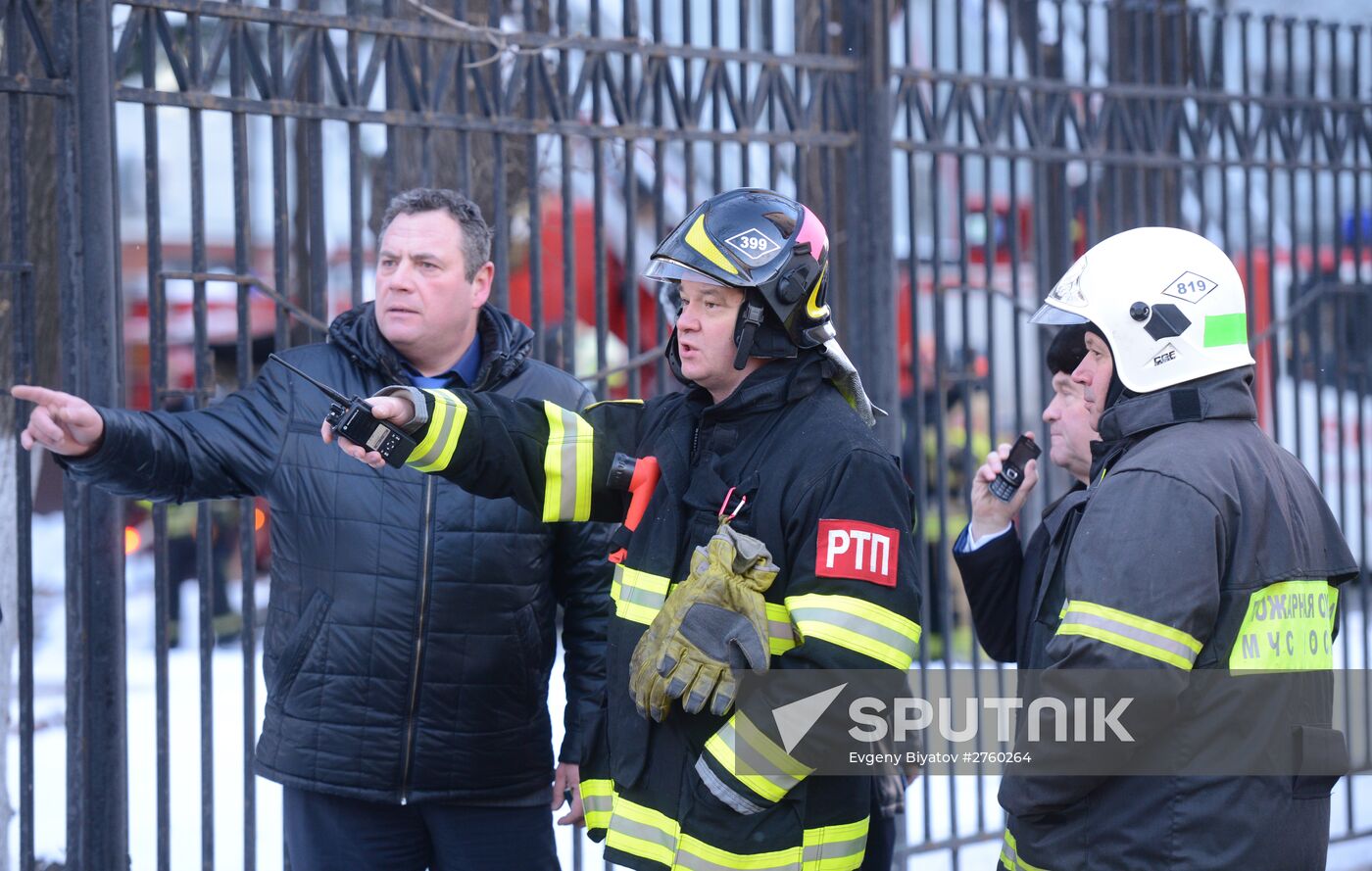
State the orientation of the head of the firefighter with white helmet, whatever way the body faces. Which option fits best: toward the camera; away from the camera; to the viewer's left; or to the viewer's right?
to the viewer's left

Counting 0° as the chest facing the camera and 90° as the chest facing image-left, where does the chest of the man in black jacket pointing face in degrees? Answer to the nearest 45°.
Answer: approximately 0°

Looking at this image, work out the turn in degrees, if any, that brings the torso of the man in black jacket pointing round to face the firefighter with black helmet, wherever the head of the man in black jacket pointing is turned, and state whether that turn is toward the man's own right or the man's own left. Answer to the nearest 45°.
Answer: approximately 45° to the man's own left

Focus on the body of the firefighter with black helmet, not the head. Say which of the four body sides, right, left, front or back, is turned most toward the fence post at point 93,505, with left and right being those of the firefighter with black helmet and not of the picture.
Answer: right

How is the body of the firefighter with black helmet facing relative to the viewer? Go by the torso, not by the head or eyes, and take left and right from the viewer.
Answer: facing the viewer and to the left of the viewer

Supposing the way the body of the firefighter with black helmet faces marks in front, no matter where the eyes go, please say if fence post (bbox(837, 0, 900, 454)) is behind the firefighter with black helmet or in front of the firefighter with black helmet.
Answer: behind

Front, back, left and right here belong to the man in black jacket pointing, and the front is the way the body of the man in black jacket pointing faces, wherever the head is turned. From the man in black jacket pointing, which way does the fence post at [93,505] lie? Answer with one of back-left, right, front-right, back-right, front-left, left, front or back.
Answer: back-right

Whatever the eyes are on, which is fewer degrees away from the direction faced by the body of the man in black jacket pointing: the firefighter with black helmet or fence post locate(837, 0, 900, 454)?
the firefighter with black helmet
